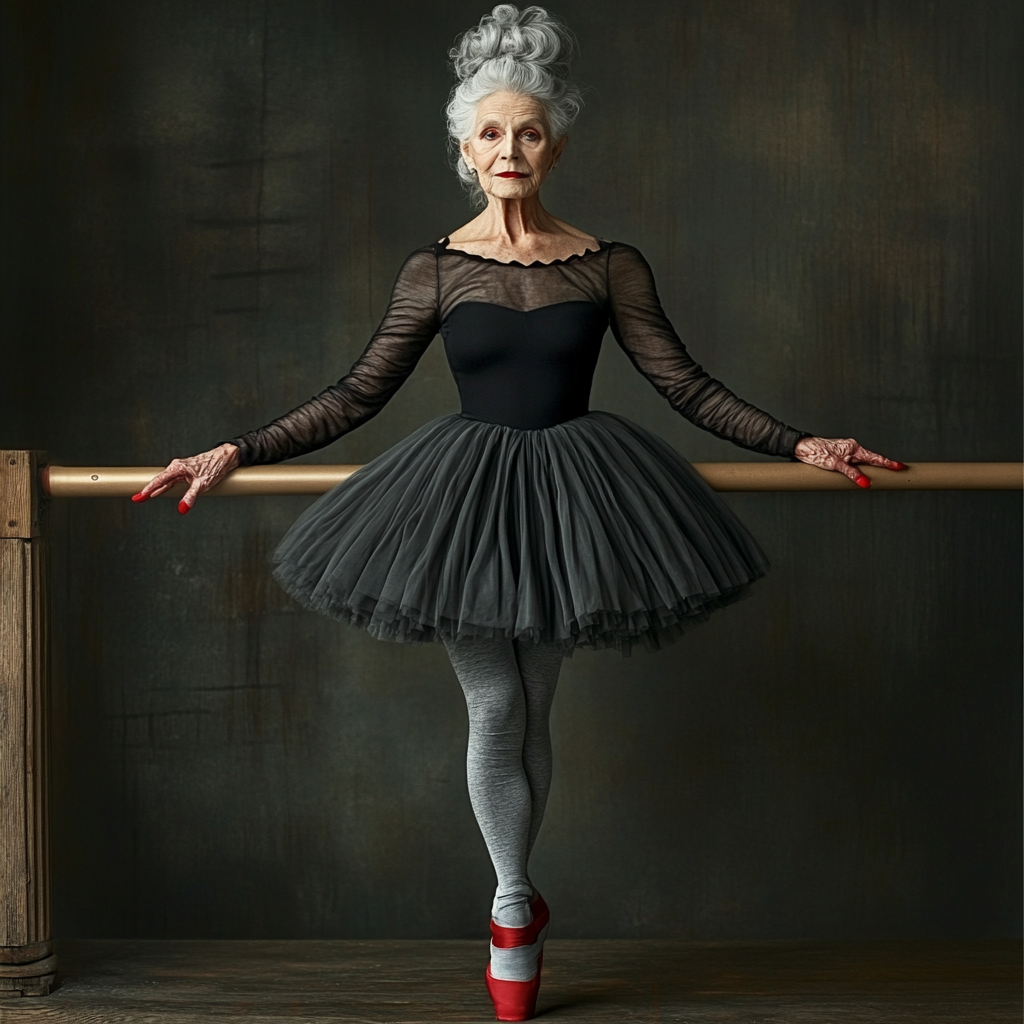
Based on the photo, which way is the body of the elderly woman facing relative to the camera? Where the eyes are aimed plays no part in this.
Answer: toward the camera

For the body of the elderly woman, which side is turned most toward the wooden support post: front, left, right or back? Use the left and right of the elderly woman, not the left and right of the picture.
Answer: right

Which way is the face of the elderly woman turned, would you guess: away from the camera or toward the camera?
toward the camera
